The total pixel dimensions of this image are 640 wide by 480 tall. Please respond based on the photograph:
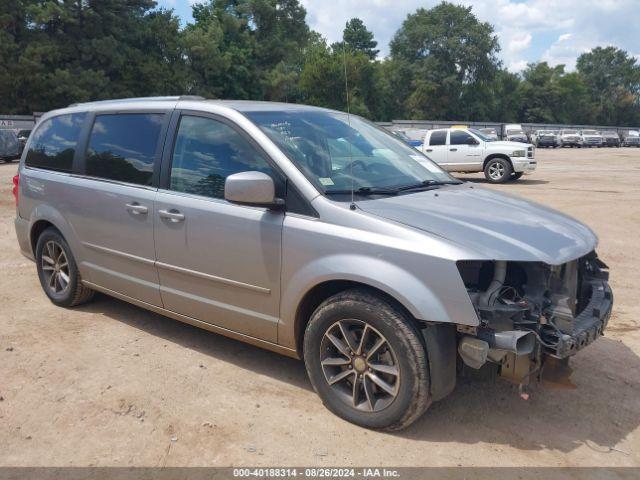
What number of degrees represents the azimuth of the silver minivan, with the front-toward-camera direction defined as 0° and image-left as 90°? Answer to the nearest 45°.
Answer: approximately 315°

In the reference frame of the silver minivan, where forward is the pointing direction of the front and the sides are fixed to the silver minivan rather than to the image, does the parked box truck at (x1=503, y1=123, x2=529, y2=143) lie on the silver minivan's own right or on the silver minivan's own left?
on the silver minivan's own left

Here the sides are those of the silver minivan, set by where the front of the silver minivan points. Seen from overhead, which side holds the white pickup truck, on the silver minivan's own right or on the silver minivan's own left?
on the silver minivan's own left

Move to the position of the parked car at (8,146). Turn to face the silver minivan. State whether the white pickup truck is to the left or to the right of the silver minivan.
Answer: left

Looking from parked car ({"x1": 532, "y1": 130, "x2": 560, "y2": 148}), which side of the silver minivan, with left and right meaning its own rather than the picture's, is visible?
left

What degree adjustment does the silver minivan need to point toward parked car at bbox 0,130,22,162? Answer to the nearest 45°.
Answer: approximately 180°

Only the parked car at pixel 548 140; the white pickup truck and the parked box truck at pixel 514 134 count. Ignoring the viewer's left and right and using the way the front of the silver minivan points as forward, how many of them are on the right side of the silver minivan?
0

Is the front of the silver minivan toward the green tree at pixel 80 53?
no
